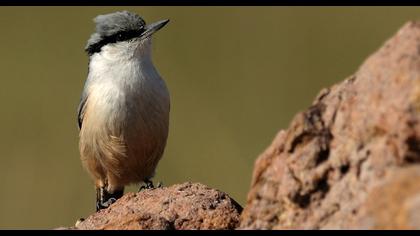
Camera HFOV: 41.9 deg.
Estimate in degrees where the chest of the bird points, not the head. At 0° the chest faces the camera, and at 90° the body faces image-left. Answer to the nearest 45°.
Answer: approximately 315°
